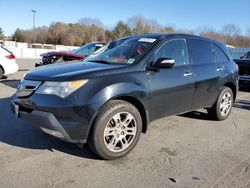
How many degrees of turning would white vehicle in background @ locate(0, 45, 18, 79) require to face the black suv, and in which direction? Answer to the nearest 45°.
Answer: approximately 90° to its left

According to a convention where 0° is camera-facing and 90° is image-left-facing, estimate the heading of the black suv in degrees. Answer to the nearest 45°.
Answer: approximately 45°

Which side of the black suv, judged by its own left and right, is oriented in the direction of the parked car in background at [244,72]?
back

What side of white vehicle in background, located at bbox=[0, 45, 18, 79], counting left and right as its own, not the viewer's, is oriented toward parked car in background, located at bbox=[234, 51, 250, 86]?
back

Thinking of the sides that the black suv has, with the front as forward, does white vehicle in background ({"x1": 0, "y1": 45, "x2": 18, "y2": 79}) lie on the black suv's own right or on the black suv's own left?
on the black suv's own right
